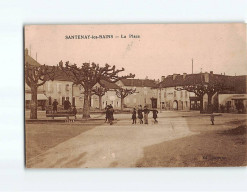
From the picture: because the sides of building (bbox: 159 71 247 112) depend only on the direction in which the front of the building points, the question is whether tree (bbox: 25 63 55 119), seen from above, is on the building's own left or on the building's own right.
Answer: on the building's own right

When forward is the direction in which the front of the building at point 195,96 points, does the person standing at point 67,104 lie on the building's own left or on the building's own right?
on the building's own right

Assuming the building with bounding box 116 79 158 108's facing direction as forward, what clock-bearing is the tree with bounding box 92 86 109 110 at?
The tree is roughly at 3 o'clock from the building.

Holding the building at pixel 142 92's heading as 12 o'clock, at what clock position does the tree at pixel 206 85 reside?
The tree is roughly at 9 o'clock from the building.

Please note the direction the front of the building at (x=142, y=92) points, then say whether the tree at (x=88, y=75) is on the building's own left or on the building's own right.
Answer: on the building's own right

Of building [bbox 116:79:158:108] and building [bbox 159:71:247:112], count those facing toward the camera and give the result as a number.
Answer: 2

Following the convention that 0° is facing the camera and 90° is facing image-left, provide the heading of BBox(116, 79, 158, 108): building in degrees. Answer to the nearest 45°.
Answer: approximately 0°
